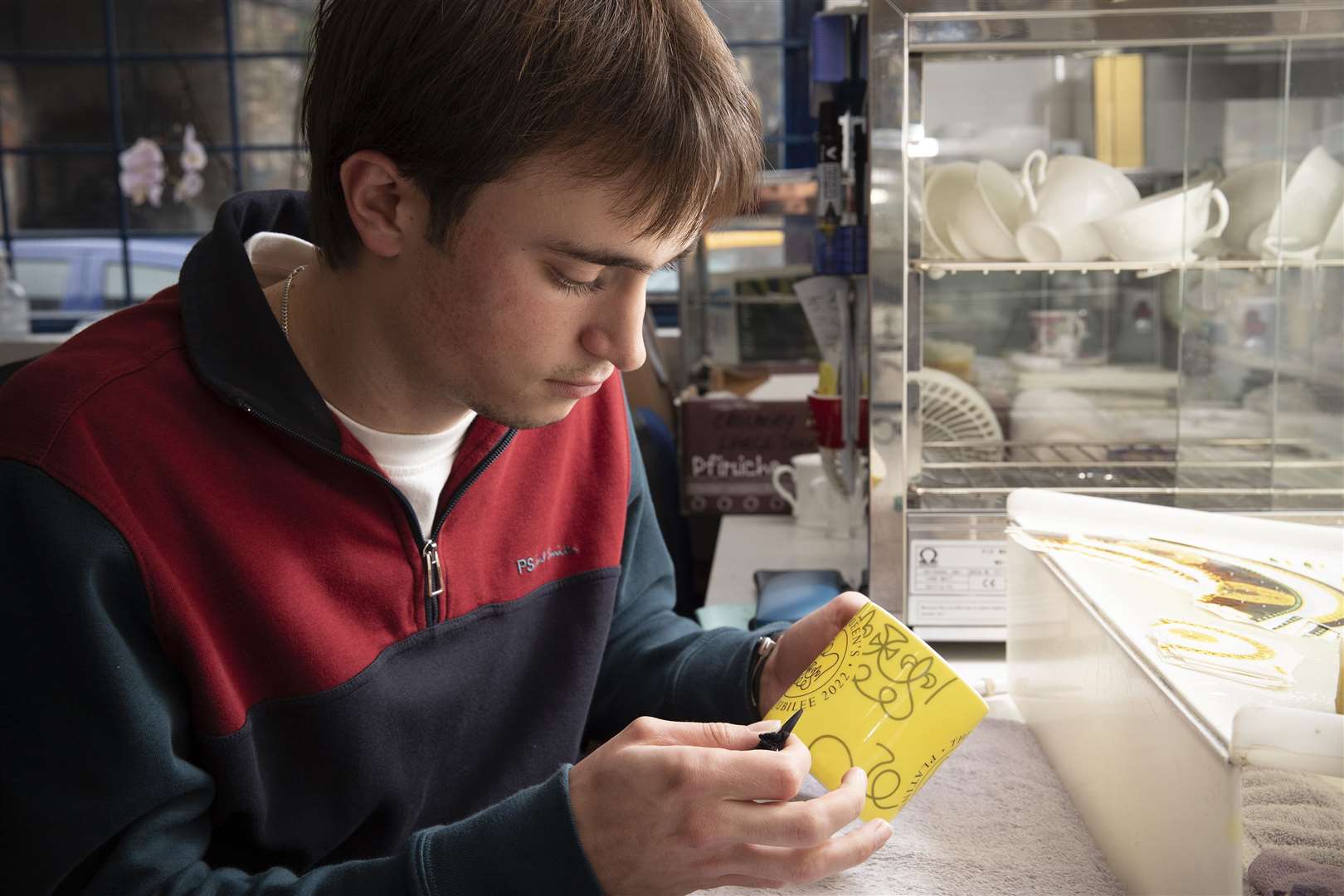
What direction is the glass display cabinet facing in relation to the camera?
toward the camera

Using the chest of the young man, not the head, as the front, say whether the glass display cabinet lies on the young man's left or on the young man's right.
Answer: on the young man's left

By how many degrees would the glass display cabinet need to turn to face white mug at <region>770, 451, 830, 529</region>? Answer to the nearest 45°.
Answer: approximately 135° to its right

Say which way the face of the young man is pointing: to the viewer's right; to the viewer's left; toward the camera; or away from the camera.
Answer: to the viewer's right

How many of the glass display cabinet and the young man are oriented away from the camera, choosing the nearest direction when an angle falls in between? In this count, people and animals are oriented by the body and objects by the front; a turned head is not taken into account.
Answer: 0

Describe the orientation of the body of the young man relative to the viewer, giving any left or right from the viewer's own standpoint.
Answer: facing the viewer and to the right of the viewer

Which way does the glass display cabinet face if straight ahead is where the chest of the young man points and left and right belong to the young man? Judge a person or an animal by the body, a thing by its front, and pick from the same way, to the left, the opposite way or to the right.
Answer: to the right

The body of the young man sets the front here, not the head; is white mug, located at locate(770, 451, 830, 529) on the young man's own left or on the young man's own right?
on the young man's own left

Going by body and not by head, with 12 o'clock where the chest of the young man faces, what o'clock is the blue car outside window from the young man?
The blue car outside window is roughly at 7 o'clock from the young man.

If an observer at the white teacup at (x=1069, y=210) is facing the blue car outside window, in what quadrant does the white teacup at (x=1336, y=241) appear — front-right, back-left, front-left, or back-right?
back-right

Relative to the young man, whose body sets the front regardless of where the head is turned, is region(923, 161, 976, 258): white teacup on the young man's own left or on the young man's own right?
on the young man's own left
